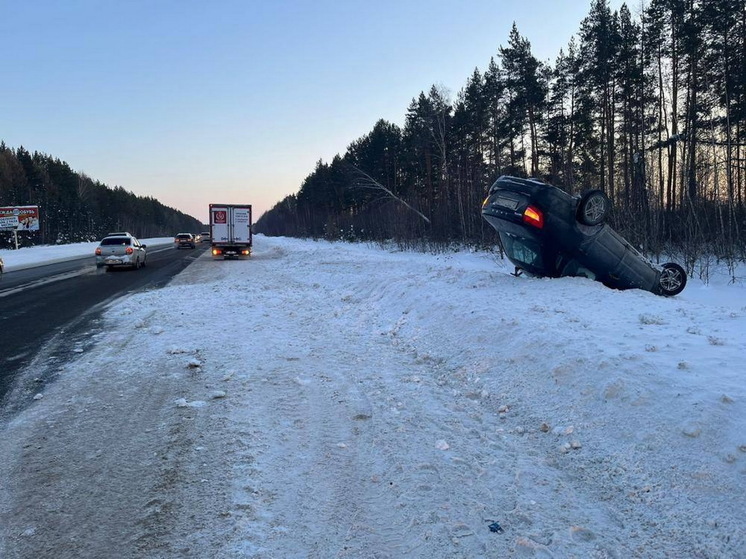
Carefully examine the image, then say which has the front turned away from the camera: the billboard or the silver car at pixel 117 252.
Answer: the silver car

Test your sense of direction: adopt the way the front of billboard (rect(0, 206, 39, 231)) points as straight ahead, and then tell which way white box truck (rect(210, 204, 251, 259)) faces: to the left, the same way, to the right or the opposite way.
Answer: the opposite way

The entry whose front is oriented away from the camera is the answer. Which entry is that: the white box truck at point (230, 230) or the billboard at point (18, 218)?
the white box truck

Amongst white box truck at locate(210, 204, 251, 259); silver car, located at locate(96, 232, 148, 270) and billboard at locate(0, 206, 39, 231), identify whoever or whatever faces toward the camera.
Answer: the billboard

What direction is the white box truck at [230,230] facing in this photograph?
away from the camera

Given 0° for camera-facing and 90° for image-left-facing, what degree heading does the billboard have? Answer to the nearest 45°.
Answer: approximately 0°

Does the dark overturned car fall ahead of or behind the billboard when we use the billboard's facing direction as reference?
ahead

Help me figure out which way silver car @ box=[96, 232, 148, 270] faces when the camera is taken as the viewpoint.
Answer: facing away from the viewer

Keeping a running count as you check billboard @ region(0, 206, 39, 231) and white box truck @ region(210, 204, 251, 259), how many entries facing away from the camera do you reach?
1

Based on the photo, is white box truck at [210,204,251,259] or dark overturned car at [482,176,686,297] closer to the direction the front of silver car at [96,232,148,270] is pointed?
the white box truck

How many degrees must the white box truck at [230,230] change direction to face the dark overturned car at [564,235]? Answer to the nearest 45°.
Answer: approximately 180°

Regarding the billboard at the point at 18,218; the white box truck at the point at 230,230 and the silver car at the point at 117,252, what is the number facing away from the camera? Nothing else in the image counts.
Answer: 2

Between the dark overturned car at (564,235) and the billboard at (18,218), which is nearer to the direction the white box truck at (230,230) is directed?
the billboard

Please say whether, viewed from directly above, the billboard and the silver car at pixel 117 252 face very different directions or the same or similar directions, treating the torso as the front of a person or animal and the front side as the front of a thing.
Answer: very different directions

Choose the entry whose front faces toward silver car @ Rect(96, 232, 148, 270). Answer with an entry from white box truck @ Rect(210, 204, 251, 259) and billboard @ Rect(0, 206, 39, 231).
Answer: the billboard
